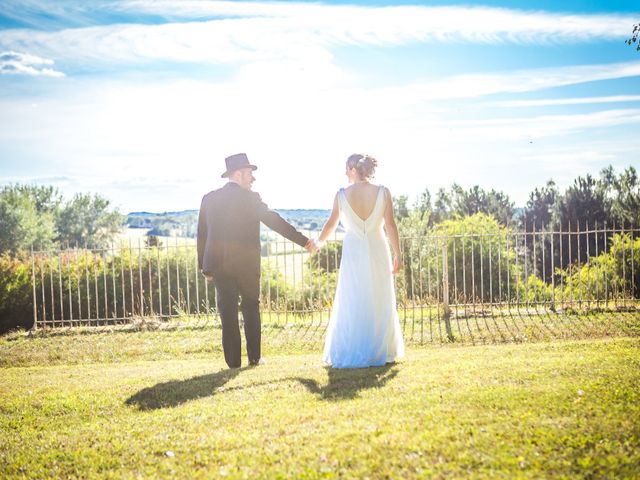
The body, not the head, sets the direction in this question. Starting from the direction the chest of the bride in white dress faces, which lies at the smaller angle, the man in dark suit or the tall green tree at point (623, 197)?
the tall green tree

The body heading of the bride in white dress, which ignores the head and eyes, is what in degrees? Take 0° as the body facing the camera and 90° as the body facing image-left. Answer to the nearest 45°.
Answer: approximately 180°

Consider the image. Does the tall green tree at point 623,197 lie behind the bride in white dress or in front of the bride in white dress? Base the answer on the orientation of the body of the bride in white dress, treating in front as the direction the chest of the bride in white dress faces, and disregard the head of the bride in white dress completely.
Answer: in front

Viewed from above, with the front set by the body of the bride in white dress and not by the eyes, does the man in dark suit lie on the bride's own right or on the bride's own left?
on the bride's own left
